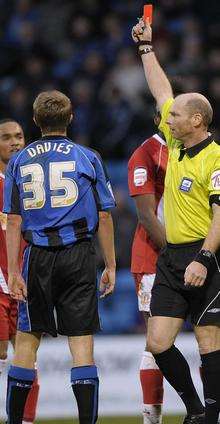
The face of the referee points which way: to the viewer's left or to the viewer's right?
to the viewer's left

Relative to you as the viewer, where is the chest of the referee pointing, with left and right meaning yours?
facing the viewer and to the left of the viewer

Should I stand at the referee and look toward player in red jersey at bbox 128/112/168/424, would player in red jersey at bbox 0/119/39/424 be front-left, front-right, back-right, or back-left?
front-left

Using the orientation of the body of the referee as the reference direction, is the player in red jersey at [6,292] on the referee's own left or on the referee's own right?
on the referee's own right

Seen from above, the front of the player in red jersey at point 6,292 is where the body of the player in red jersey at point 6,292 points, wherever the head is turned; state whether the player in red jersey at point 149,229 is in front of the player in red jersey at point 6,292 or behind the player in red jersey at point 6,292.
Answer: in front

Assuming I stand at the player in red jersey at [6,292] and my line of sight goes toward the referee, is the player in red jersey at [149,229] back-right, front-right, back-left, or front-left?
front-left

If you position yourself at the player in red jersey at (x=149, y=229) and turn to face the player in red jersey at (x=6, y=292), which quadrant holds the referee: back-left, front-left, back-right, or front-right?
back-left

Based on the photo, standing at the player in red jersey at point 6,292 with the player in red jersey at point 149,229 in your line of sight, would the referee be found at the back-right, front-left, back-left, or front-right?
front-right

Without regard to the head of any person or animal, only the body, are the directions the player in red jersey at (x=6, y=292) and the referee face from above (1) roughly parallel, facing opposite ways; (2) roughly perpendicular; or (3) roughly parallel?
roughly perpendicular

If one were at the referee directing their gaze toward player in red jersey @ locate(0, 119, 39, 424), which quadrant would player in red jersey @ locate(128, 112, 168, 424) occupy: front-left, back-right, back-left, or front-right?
front-right

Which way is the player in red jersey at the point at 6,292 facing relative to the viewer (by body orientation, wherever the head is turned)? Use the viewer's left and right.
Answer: facing the viewer and to the right of the viewer

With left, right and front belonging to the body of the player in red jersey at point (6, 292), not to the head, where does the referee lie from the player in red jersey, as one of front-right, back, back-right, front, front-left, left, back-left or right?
front
